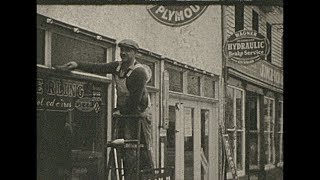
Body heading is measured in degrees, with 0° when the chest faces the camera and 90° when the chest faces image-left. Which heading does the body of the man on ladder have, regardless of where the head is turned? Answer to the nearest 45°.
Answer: approximately 45°

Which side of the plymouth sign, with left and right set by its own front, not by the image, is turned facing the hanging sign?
left

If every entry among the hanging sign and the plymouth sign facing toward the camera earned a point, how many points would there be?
2

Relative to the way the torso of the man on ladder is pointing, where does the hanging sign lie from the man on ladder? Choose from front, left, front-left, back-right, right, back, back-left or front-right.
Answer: back-left

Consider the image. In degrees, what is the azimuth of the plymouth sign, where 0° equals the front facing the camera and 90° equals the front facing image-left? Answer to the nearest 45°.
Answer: approximately 0°

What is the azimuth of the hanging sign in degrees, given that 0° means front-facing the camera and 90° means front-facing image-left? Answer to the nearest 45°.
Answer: approximately 0°

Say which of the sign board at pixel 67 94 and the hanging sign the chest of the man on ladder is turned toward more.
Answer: the sign board

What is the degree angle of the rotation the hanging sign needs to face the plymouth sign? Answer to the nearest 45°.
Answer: approximately 90° to its right

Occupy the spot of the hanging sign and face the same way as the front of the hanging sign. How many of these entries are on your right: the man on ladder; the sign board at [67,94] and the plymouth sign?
3

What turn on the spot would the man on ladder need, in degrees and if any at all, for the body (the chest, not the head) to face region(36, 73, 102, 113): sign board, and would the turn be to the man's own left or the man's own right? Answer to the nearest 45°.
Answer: approximately 45° to the man's own right
